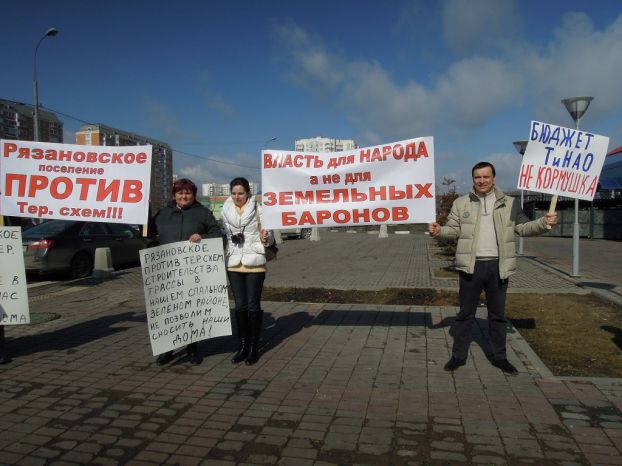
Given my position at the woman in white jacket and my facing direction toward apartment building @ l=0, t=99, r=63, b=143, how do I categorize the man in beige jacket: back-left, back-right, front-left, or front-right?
back-right

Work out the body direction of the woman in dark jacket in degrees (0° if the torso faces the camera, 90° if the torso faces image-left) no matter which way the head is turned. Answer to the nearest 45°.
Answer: approximately 0°

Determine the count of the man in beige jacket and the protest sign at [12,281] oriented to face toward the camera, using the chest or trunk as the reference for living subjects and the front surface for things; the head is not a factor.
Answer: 2

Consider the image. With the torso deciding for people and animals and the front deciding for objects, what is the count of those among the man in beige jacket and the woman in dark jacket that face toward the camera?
2

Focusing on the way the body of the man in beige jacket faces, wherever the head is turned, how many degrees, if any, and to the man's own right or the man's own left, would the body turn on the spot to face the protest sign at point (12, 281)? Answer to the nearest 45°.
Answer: approximately 90° to the man's own right

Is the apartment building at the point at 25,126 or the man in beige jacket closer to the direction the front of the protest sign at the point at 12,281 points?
the man in beige jacket

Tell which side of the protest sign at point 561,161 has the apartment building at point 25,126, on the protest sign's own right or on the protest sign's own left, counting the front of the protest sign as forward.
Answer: on the protest sign's own right

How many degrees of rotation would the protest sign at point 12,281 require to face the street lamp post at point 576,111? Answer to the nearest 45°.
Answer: approximately 90° to its left

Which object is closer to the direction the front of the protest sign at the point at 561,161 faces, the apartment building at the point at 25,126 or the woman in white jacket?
the woman in white jacket
